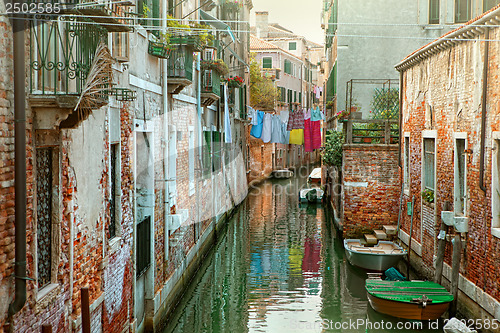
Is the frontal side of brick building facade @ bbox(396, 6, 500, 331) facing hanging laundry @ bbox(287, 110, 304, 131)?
no

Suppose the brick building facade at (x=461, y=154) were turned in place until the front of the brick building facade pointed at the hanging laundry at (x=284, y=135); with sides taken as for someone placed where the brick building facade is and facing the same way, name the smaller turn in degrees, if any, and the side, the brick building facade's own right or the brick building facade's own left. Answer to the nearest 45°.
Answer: approximately 90° to the brick building facade's own right

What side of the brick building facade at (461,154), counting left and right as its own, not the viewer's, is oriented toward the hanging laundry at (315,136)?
right

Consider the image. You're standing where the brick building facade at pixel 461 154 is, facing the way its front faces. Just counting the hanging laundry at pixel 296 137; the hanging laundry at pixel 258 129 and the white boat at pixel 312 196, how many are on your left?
0

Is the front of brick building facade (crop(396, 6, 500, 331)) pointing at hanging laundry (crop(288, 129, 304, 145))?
no

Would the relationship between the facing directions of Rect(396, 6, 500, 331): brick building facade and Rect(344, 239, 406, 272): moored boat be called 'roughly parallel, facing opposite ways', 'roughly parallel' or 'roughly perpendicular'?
roughly perpendicular

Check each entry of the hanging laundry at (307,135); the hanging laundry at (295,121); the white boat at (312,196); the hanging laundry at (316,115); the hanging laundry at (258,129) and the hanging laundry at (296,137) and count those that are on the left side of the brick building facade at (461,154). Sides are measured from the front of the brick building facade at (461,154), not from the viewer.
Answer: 0

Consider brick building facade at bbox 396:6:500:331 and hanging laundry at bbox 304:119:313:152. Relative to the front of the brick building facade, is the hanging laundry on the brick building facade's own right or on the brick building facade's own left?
on the brick building facade's own right

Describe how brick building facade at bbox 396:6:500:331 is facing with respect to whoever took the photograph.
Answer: facing the viewer and to the left of the viewer

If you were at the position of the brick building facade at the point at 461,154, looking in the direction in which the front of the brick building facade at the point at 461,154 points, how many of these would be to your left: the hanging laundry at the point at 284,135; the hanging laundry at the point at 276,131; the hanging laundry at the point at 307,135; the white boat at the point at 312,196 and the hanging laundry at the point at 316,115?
0

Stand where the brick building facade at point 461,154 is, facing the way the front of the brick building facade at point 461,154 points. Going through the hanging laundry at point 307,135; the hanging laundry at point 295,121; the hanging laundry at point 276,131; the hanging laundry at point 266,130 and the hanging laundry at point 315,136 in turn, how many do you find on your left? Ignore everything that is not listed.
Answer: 0

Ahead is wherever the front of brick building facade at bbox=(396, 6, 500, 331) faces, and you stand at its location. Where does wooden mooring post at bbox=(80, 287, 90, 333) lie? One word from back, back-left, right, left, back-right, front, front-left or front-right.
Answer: front
